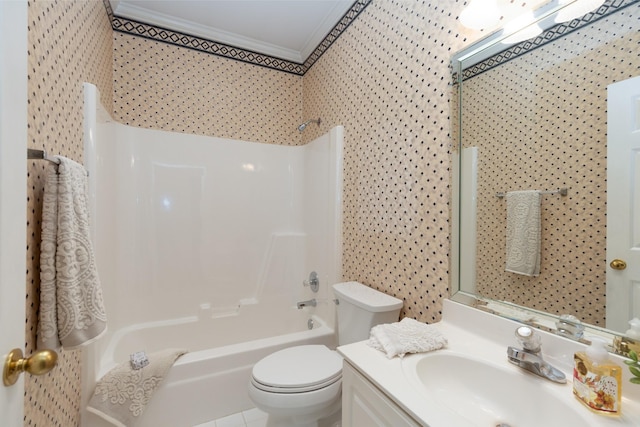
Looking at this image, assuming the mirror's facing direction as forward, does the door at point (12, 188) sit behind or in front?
in front

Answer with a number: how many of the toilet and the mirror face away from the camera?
0

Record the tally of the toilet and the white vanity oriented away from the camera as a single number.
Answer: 0

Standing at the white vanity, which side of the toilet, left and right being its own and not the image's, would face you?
left

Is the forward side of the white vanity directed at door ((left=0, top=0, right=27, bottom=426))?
yes

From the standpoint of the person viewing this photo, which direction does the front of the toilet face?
facing the viewer and to the left of the viewer

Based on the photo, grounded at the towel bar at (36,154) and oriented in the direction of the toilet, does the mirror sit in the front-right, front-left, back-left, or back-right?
front-right

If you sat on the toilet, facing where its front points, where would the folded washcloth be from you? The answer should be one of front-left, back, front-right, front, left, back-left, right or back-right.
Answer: left

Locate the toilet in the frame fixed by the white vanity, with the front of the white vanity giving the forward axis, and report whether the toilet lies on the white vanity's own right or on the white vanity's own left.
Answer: on the white vanity's own right

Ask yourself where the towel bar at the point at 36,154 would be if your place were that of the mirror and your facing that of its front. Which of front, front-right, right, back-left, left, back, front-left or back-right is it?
front

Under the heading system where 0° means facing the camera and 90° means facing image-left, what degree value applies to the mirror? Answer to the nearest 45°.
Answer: approximately 45°

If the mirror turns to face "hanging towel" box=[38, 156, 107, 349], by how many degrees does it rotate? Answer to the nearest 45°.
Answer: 0° — it already faces it

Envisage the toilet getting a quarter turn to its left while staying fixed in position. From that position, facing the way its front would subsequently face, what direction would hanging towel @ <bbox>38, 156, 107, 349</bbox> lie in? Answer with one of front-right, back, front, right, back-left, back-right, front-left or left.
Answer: right

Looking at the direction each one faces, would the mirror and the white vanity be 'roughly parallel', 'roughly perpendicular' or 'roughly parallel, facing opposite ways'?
roughly parallel
